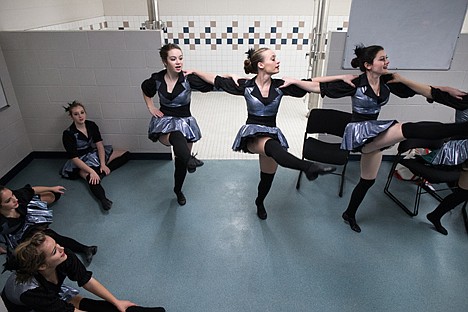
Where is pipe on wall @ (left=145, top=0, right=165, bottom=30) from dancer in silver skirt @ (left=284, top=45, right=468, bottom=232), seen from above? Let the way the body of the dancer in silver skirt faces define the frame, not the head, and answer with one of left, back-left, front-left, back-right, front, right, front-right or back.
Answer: back-right

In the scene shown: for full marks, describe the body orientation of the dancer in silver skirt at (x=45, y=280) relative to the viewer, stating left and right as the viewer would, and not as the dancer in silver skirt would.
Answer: facing to the right of the viewer

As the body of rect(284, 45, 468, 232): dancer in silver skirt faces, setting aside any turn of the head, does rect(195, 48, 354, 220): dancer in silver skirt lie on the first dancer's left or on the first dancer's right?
on the first dancer's right

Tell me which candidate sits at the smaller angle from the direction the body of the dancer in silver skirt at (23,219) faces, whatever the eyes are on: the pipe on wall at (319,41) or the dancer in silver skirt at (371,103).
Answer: the dancer in silver skirt

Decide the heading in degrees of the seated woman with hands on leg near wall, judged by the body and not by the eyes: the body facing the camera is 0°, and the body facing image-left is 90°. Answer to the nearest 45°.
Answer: approximately 315°
